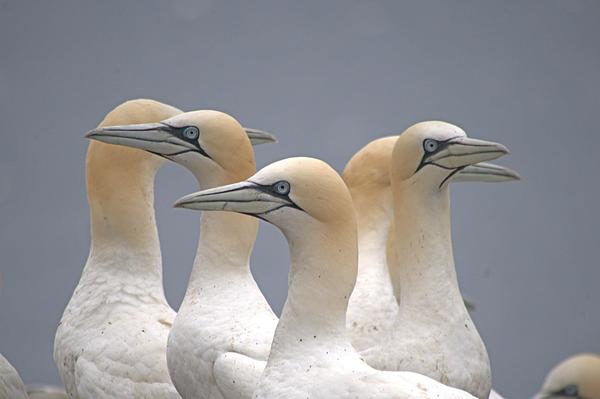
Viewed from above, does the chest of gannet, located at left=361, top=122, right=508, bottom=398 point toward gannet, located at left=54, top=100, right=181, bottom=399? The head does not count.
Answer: no

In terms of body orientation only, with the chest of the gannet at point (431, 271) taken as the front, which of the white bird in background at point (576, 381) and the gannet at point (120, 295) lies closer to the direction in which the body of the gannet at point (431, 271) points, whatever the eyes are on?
the white bird in background

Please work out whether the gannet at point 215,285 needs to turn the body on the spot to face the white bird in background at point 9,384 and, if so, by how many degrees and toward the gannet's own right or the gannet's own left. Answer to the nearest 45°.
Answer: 0° — it already faces it

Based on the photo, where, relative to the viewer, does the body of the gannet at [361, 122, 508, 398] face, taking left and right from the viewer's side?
facing to the right of the viewer

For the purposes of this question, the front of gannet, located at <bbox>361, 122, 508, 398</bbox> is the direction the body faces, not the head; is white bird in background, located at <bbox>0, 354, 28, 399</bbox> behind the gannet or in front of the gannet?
behind

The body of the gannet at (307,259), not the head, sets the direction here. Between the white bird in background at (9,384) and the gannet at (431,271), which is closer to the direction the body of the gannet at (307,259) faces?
the white bird in background

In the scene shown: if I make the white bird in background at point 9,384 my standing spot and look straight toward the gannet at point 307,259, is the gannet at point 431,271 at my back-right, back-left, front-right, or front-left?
front-left

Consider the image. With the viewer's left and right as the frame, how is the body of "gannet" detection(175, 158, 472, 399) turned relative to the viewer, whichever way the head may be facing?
facing to the left of the viewer
